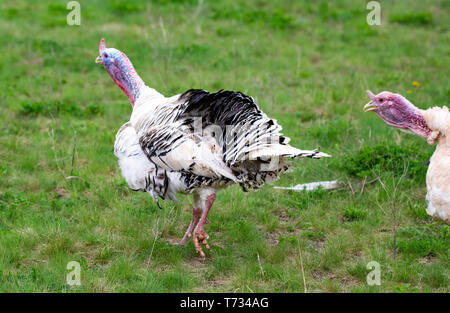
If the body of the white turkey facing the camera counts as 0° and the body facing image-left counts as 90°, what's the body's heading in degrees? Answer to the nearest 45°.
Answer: approximately 90°

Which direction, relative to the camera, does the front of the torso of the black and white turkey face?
to the viewer's left

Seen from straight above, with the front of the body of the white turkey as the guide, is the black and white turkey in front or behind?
in front

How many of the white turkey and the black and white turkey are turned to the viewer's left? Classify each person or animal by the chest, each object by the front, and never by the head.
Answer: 2

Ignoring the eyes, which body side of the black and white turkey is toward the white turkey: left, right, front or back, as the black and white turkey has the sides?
back
